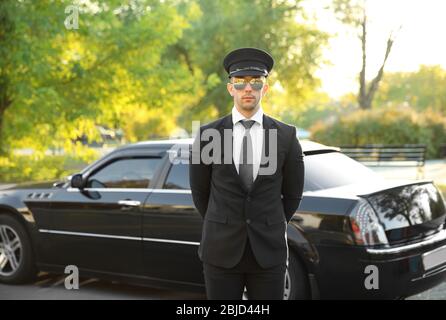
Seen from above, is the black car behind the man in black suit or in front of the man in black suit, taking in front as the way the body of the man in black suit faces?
behind

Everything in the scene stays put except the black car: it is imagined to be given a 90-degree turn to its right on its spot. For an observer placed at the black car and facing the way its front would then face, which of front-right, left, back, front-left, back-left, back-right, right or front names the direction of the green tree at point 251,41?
front-left

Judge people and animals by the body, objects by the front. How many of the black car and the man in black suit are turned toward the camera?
1

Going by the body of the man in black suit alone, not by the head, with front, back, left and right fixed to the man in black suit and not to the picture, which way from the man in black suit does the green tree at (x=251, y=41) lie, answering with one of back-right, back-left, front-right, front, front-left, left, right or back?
back

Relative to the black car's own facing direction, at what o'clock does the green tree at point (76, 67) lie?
The green tree is roughly at 1 o'clock from the black car.

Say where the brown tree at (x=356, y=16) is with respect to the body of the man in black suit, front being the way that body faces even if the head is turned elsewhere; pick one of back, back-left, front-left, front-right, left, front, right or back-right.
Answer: back

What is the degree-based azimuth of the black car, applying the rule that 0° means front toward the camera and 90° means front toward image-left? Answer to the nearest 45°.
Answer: approximately 135°

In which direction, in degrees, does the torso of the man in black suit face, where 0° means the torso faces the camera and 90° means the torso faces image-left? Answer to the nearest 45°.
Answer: approximately 0°
